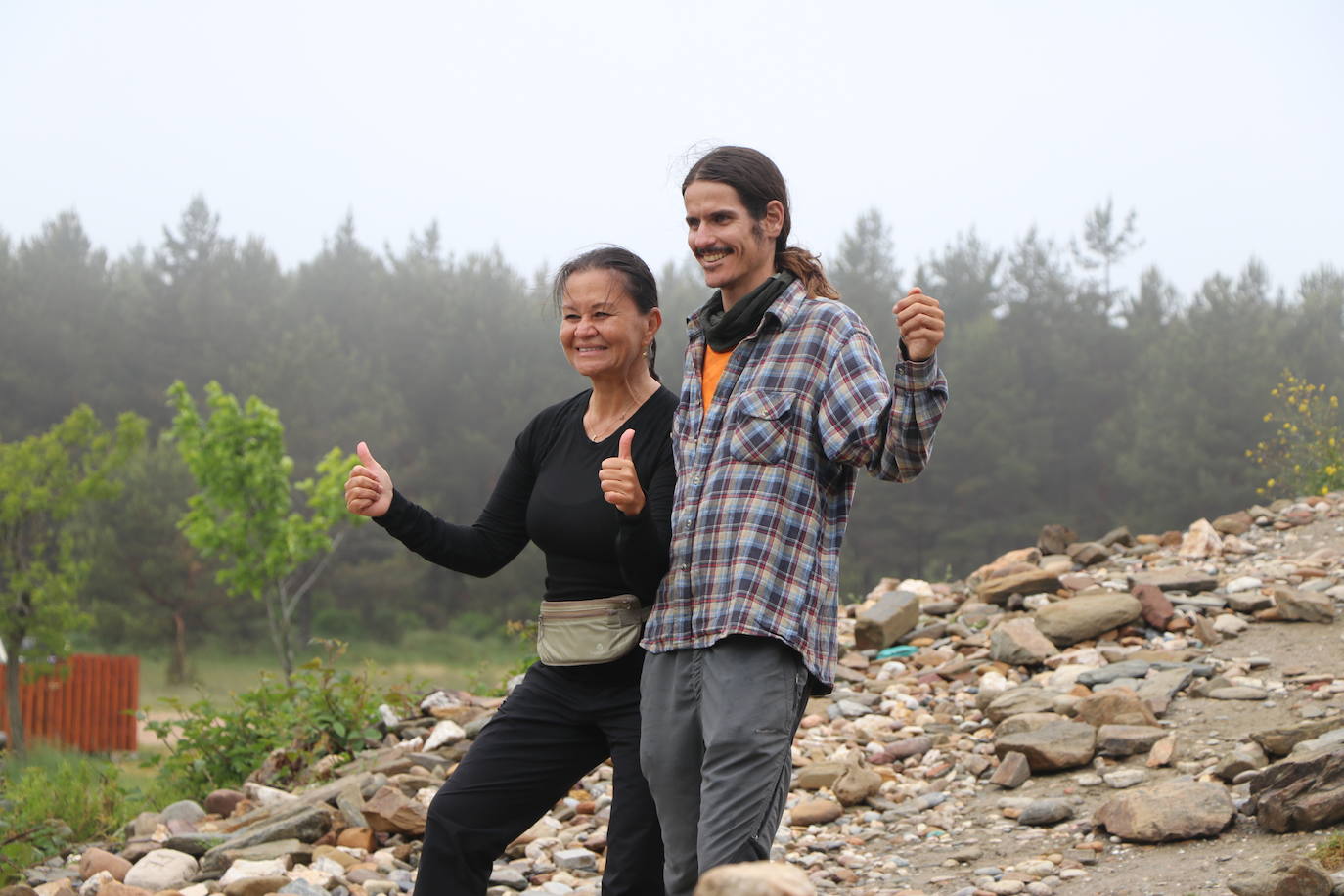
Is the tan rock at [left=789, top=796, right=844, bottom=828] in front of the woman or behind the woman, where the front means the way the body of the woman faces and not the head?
behind

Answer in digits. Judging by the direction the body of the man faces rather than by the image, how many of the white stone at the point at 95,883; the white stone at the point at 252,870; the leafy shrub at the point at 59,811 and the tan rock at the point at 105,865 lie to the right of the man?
4

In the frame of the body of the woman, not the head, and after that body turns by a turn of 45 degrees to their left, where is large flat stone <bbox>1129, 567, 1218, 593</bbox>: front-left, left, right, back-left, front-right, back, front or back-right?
back-left

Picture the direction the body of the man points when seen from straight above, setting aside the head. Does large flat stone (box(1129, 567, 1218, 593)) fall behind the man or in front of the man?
behind

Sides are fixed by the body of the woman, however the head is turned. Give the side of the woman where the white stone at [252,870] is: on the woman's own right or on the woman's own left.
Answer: on the woman's own right

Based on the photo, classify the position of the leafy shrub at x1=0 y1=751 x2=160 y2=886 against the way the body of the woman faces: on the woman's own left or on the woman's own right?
on the woman's own right

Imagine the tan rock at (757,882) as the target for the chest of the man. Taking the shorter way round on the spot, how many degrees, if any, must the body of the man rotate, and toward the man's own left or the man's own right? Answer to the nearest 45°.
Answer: approximately 45° to the man's own left

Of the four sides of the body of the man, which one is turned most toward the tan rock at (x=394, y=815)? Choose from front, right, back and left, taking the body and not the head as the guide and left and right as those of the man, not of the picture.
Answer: right

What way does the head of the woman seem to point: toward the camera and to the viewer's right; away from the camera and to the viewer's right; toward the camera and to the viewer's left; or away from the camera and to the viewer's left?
toward the camera and to the viewer's left

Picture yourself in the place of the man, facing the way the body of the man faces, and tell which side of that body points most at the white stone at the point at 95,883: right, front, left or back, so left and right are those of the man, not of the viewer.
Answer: right

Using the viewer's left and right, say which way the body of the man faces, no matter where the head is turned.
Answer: facing the viewer and to the left of the viewer

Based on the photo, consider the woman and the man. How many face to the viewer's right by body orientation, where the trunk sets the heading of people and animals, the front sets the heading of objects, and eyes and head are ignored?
0

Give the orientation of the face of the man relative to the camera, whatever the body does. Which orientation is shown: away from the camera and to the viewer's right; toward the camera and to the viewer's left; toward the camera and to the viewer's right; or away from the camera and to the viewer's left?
toward the camera and to the viewer's left

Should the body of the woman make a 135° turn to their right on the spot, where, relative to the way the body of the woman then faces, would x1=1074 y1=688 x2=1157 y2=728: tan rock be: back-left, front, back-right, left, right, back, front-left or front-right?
front-right
